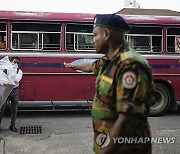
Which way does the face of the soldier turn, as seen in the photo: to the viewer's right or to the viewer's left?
to the viewer's left

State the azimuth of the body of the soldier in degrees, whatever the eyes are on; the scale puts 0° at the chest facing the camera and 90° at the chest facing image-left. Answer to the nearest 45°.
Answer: approximately 90°

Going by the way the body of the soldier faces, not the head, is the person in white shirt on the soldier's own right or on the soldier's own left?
on the soldier's own right

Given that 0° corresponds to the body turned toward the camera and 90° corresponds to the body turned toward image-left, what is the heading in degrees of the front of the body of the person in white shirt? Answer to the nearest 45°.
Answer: approximately 315°

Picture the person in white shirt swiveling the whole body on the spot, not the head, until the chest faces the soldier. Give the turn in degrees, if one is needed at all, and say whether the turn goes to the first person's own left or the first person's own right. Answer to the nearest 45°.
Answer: approximately 45° to the first person's own right

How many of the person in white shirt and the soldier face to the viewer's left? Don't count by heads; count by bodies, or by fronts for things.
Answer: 1
